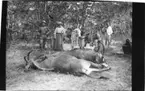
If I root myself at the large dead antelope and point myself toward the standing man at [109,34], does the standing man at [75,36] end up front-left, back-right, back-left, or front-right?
front-left

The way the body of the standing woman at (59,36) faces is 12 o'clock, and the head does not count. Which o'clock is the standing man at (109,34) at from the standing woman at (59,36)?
the standing man at (109,34) is roughly at 9 o'clock from the standing woman at (59,36).

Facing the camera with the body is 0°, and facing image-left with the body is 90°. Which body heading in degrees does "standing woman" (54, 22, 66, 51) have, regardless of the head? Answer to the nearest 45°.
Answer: approximately 0°

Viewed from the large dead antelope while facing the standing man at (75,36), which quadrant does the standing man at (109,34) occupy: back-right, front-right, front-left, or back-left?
front-right
